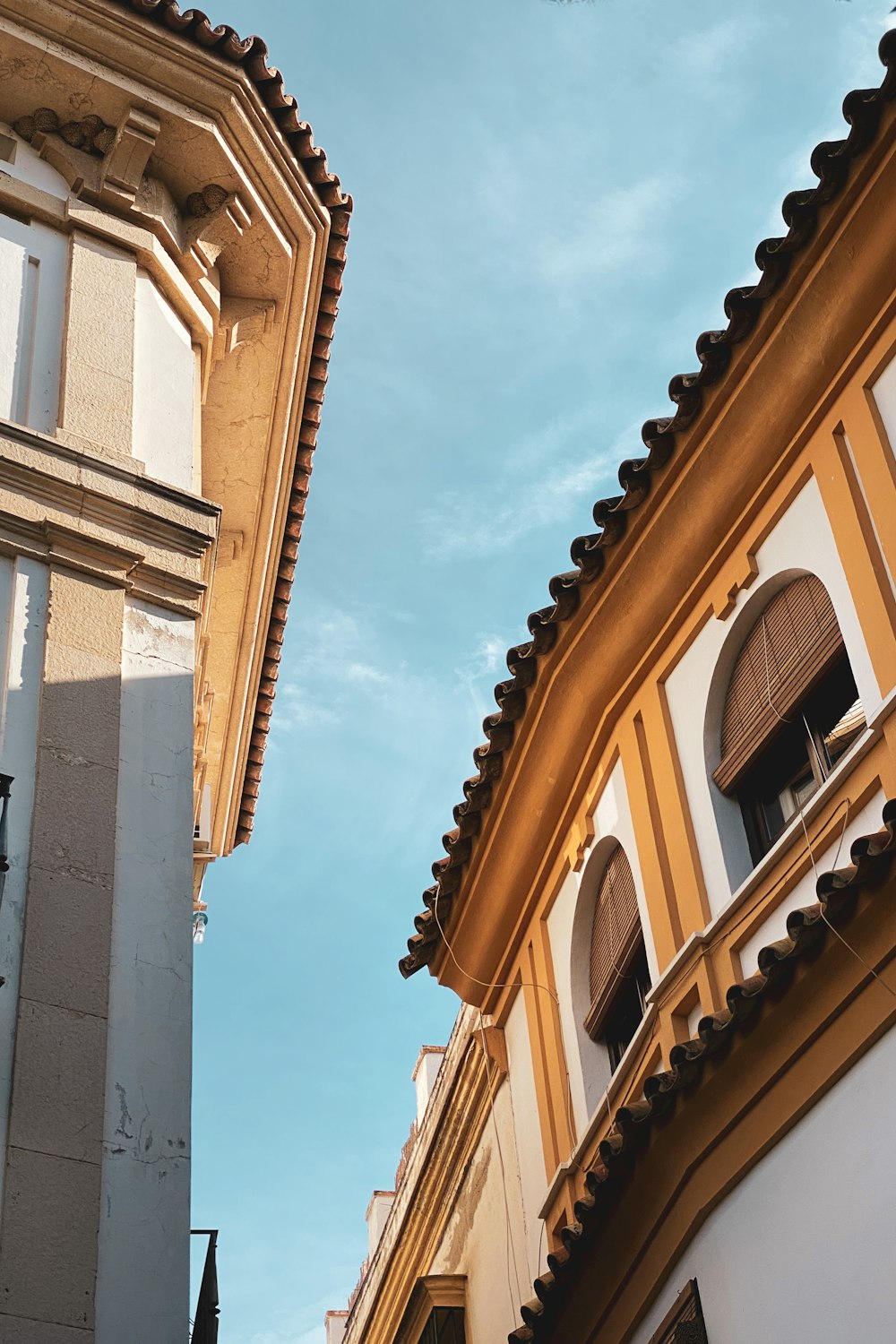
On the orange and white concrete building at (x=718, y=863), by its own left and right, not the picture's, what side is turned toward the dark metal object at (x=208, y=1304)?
front

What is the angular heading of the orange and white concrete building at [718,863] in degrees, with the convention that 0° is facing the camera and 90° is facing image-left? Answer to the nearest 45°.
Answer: approximately 45°

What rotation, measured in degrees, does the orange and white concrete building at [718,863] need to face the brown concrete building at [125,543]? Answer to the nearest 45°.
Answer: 0° — it already faces it
